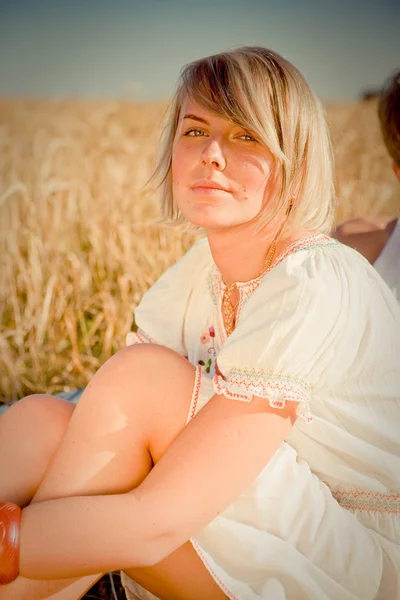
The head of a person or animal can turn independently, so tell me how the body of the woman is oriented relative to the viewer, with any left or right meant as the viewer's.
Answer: facing the viewer and to the left of the viewer
